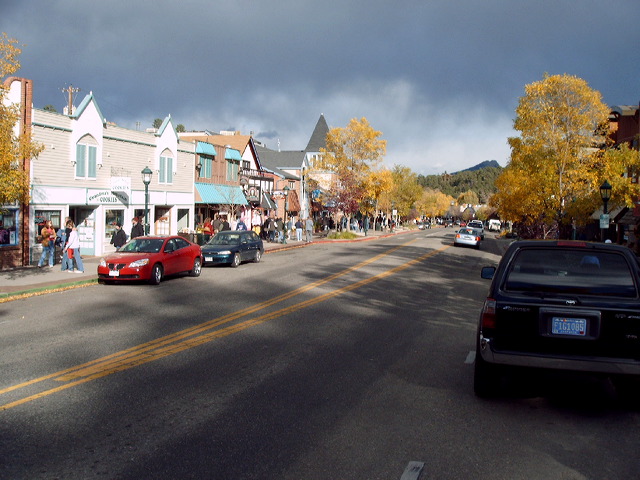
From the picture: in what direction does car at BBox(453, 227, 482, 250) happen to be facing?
away from the camera

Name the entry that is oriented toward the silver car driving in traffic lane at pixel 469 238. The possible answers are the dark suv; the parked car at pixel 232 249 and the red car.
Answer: the dark suv

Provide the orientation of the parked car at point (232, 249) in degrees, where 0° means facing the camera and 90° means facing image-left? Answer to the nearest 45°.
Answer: approximately 45°

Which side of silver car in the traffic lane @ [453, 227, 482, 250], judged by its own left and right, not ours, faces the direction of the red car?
back

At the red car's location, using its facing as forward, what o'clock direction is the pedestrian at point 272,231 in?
The pedestrian is roughly at 5 o'clock from the red car.

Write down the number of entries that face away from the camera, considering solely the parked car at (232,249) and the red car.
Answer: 0

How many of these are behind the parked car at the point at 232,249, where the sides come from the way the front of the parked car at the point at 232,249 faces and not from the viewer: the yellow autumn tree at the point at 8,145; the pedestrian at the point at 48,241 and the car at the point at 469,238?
1

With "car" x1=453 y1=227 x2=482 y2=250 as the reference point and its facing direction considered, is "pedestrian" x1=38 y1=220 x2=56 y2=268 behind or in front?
behind

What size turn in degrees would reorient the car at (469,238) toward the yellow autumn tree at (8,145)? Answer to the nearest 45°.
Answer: approximately 180°

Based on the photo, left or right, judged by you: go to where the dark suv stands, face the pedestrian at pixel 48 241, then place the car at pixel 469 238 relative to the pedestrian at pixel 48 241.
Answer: right

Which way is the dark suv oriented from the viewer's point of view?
away from the camera

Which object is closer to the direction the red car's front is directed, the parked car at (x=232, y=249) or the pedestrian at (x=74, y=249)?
the pedestrian

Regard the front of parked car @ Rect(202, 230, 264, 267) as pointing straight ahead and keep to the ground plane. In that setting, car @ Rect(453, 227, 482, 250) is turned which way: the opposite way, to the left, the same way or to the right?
the opposite way

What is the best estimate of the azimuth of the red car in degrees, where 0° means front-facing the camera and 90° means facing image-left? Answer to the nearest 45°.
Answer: approximately 45°

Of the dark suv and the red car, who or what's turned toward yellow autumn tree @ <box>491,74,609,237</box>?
the dark suv

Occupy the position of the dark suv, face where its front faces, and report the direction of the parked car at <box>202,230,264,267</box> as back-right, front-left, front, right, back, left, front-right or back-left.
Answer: front-left

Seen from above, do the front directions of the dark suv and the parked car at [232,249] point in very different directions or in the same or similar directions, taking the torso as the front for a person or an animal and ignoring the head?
very different directions

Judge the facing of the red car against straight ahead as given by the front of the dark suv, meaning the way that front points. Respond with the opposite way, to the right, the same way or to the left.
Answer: the opposite way
